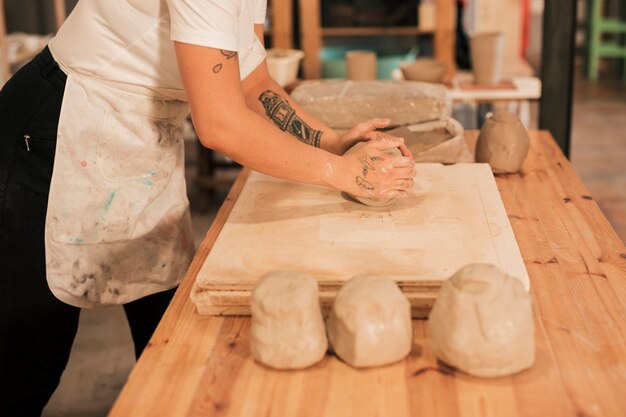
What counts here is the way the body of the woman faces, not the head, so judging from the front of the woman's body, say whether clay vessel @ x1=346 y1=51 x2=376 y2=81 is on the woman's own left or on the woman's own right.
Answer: on the woman's own left

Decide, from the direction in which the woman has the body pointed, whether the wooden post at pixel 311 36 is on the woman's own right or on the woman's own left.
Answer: on the woman's own left

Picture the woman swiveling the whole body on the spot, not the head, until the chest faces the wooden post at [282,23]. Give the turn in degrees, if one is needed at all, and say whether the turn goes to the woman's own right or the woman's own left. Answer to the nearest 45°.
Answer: approximately 90° to the woman's own left

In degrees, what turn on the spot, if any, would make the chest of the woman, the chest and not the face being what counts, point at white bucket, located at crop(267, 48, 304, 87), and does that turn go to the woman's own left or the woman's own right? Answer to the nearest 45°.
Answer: approximately 90° to the woman's own left

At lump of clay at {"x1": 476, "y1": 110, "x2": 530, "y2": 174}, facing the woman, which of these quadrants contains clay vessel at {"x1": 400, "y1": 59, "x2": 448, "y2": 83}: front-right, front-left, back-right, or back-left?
back-right

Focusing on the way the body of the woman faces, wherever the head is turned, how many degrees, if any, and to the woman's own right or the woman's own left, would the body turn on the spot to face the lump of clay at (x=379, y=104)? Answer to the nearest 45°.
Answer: approximately 45° to the woman's own left

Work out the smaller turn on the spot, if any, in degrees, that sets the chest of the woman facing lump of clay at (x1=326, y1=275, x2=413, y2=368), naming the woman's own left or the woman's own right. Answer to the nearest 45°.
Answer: approximately 45° to the woman's own right

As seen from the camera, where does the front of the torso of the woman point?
to the viewer's right
